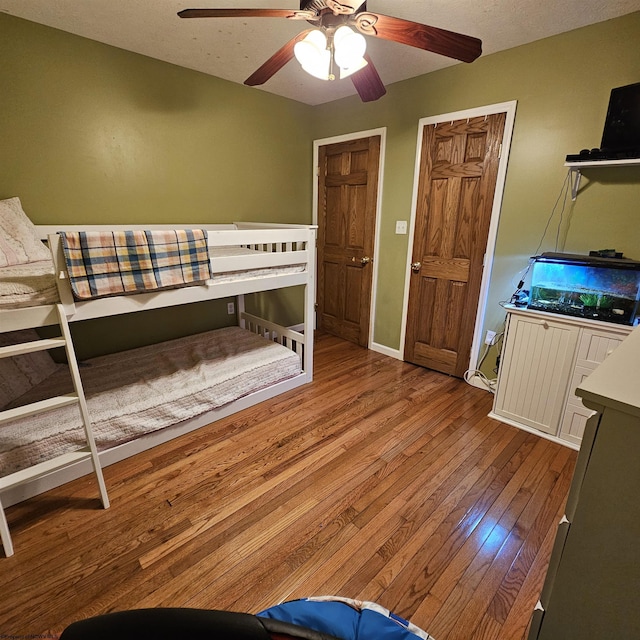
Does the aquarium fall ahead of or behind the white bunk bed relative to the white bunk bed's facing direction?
ahead

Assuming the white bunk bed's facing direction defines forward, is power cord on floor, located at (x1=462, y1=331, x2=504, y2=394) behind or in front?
in front

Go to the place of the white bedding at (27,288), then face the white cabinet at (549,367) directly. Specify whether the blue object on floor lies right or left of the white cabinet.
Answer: right
